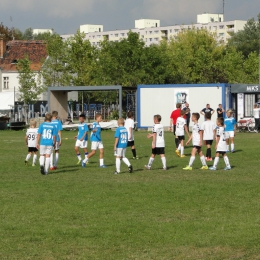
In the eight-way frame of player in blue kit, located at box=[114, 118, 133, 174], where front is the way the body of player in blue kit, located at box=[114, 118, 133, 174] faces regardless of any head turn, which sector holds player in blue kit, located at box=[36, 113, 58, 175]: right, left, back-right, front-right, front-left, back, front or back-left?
front-left

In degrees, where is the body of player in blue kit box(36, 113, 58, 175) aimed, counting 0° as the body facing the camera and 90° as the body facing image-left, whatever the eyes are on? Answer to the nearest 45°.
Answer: approximately 180°

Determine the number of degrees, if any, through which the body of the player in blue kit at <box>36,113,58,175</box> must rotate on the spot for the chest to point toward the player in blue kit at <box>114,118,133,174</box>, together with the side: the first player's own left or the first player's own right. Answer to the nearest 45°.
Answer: approximately 90° to the first player's own right

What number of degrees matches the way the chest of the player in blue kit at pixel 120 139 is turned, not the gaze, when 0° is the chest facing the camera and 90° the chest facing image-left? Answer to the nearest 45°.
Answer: approximately 135°

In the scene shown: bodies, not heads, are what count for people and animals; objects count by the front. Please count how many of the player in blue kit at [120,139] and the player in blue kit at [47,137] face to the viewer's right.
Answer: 0
